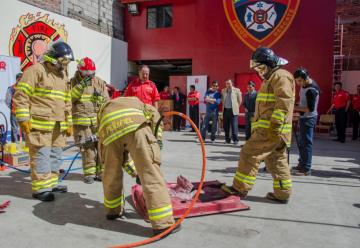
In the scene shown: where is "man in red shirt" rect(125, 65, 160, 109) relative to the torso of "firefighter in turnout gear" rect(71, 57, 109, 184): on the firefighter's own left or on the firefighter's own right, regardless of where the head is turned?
on the firefighter's own left

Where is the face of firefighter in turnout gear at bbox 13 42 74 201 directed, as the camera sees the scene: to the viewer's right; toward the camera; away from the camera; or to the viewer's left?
to the viewer's right

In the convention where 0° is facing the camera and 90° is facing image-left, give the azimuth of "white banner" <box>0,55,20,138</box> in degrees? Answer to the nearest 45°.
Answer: approximately 0°

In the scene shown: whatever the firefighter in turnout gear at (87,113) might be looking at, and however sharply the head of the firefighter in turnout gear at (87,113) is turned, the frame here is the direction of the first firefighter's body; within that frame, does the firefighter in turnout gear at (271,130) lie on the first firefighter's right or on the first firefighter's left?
on the first firefighter's left

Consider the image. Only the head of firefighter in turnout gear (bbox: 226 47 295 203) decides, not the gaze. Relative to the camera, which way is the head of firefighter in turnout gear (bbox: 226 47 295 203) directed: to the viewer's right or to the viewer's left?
to the viewer's left

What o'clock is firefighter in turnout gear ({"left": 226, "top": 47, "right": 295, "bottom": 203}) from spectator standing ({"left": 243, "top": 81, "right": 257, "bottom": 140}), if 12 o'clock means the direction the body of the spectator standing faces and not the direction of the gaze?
The firefighter in turnout gear is roughly at 12 o'clock from the spectator standing.
